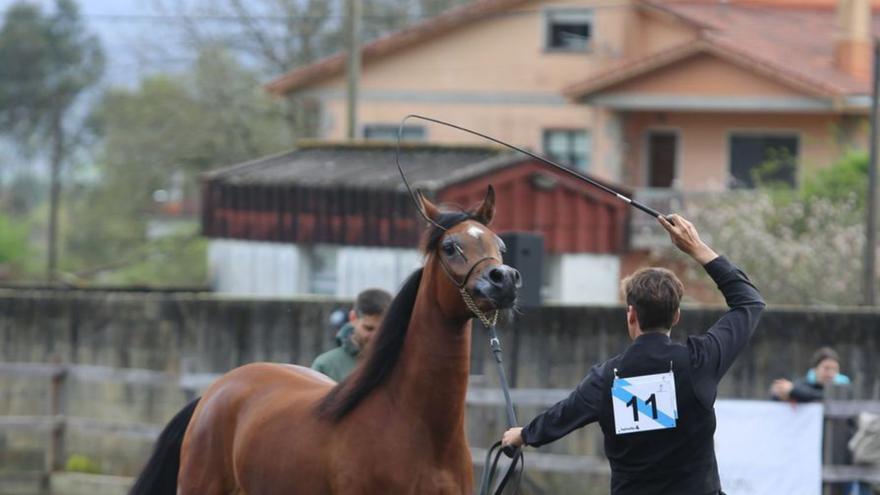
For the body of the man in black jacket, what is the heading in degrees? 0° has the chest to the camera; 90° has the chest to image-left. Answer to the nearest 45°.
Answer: approximately 180°

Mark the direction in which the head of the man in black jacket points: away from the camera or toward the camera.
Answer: away from the camera

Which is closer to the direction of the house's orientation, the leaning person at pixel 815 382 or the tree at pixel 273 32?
the leaning person

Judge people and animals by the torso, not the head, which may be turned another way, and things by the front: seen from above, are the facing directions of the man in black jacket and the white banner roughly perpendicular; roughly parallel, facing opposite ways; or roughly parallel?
roughly parallel, facing opposite ways

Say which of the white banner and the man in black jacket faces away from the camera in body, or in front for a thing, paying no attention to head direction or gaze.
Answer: the man in black jacket

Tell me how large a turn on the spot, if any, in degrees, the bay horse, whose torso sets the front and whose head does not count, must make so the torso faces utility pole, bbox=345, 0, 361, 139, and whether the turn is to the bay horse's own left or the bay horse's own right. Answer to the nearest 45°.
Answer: approximately 135° to the bay horse's own left

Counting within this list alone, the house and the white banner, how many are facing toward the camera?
2

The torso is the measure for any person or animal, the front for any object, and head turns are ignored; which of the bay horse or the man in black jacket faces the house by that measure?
the man in black jacket

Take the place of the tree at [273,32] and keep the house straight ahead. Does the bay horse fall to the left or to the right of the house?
right

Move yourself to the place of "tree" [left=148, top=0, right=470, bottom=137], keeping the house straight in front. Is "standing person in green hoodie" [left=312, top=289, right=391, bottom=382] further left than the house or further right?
right

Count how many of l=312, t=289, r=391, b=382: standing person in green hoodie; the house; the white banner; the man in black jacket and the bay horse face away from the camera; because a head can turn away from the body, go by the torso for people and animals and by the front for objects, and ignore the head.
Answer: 1

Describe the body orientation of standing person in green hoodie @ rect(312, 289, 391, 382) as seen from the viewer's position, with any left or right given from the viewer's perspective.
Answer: facing the viewer and to the right of the viewer

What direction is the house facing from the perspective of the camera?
toward the camera

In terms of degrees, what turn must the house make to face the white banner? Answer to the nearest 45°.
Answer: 0° — it already faces it

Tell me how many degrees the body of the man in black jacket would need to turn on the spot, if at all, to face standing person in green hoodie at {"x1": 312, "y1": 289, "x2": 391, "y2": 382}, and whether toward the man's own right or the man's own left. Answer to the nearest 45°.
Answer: approximately 45° to the man's own left
